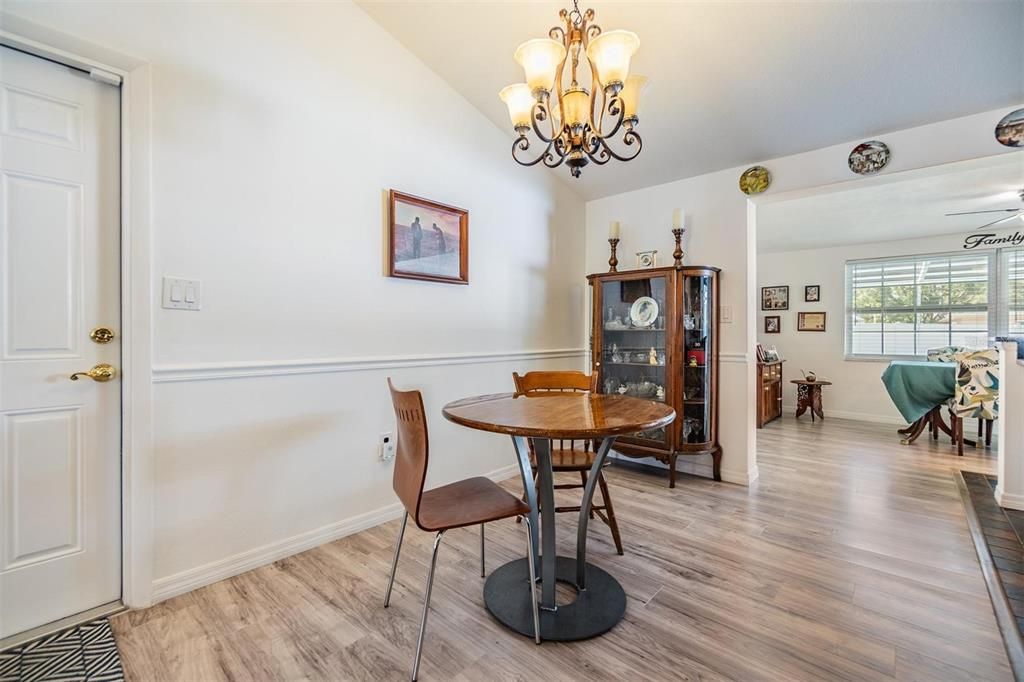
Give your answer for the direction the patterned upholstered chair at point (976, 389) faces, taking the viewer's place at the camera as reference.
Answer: facing away from the viewer and to the left of the viewer

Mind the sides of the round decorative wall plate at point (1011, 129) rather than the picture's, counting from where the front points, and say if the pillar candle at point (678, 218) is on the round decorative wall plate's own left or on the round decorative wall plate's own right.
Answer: on the round decorative wall plate's own right

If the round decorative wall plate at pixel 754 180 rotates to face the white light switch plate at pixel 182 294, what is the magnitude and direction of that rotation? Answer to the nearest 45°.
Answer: approximately 45° to its right

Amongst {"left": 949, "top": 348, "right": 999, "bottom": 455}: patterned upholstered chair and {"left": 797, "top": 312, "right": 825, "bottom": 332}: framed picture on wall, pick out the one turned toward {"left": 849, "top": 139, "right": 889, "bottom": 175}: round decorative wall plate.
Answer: the framed picture on wall

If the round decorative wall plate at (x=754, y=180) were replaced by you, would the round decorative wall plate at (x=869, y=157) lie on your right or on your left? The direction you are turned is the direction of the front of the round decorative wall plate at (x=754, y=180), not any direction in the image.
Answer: on your left

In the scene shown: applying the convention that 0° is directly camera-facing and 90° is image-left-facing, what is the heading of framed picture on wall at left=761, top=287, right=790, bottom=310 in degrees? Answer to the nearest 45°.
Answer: approximately 0°

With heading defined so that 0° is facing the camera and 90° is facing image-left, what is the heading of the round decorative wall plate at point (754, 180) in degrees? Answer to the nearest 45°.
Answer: approximately 0°

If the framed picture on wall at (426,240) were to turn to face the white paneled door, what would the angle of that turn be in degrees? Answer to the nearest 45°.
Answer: approximately 90° to its right
